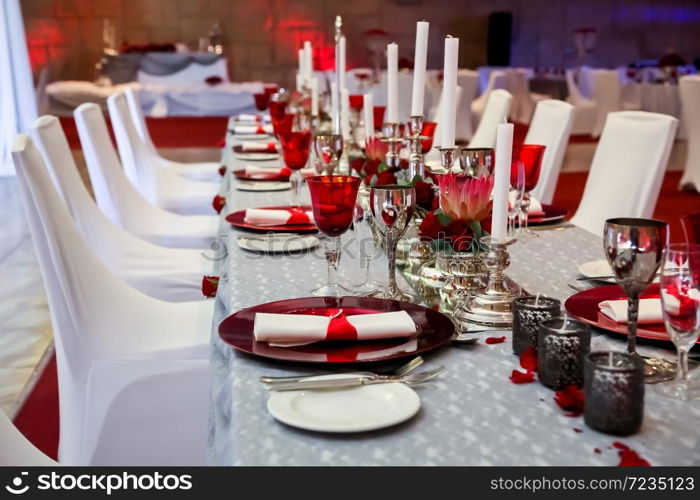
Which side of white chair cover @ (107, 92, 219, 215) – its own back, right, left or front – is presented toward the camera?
right

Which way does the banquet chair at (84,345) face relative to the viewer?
to the viewer's right

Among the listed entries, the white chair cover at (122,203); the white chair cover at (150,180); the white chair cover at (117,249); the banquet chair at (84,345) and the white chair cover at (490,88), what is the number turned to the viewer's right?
4

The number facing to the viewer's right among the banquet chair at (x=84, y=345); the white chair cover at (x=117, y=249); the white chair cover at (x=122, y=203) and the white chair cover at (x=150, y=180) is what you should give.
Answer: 4

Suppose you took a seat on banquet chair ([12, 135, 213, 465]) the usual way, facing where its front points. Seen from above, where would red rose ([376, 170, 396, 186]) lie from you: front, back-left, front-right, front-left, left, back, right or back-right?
front

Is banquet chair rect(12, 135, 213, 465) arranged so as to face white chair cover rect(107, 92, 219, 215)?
no

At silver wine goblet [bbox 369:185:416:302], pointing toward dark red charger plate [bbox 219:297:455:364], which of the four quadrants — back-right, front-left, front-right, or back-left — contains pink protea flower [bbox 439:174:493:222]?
back-left

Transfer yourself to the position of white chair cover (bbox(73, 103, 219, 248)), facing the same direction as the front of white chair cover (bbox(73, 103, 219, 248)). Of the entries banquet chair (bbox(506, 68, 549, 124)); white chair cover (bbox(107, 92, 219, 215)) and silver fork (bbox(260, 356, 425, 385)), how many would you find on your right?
1

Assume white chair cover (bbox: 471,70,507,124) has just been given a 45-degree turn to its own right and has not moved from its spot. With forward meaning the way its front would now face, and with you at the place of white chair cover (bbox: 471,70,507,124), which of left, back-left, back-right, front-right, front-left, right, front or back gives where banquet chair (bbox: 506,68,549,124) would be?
back-right

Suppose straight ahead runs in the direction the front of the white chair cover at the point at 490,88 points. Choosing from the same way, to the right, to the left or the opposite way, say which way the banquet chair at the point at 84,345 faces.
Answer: the opposite way

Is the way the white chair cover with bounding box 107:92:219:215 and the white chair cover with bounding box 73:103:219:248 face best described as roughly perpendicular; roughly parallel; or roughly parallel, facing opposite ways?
roughly parallel

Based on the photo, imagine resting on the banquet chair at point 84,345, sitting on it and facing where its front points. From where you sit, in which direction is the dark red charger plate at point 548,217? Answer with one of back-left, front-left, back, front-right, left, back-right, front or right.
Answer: front

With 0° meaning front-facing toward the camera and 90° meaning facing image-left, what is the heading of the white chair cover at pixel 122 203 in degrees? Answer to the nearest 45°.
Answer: approximately 270°
